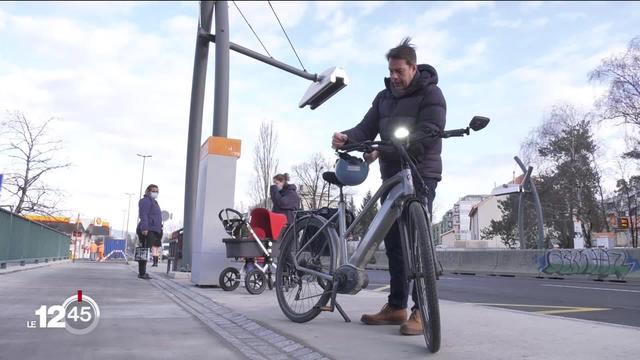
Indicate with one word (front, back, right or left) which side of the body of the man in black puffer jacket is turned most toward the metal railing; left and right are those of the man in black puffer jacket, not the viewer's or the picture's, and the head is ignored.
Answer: right

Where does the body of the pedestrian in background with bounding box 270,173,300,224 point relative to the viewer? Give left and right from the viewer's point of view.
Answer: facing to the left of the viewer

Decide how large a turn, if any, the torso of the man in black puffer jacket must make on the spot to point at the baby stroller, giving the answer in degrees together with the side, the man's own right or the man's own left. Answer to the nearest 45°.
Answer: approximately 90° to the man's own right

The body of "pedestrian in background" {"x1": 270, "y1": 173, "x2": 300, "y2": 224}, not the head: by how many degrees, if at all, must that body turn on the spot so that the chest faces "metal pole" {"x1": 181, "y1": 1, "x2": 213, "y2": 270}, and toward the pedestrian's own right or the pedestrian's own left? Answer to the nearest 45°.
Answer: approximately 45° to the pedestrian's own right

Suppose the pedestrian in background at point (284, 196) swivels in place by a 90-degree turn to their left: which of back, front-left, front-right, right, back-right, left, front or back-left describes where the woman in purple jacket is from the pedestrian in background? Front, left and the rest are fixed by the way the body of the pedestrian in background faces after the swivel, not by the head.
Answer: back-right

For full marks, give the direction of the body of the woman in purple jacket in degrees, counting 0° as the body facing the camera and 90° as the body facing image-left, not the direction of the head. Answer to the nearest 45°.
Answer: approximately 315°

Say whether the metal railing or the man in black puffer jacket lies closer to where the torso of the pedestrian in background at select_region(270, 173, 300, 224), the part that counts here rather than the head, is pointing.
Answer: the metal railing

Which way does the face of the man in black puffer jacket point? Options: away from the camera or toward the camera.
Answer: toward the camera

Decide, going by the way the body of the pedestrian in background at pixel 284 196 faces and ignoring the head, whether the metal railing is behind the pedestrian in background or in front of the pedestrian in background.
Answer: in front
